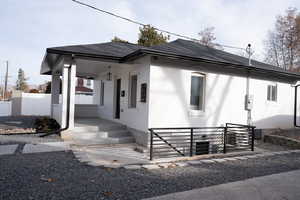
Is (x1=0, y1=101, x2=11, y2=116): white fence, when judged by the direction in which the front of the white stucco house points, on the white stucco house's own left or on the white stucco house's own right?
on the white stucco house's own right

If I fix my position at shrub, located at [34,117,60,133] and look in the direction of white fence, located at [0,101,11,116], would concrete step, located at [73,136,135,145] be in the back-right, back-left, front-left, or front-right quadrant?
back-right

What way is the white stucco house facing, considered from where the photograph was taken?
facing the viewer and to the left of the viewer

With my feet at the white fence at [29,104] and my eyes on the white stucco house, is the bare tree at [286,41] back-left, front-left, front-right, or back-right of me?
front-left

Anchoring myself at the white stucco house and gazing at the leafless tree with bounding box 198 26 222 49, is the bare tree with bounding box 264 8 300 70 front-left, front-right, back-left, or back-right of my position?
front-right

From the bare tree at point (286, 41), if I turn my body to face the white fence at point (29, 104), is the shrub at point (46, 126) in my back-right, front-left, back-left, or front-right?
front-left

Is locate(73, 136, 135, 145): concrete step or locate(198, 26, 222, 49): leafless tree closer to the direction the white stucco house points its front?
the concrete step

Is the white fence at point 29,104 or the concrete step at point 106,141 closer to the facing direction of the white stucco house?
the concrete step

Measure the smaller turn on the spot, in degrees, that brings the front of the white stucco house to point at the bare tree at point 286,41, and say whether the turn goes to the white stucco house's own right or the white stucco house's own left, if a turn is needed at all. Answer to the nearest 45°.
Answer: approximately 180°

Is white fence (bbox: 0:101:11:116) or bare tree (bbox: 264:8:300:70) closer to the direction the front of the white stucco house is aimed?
the white fence
